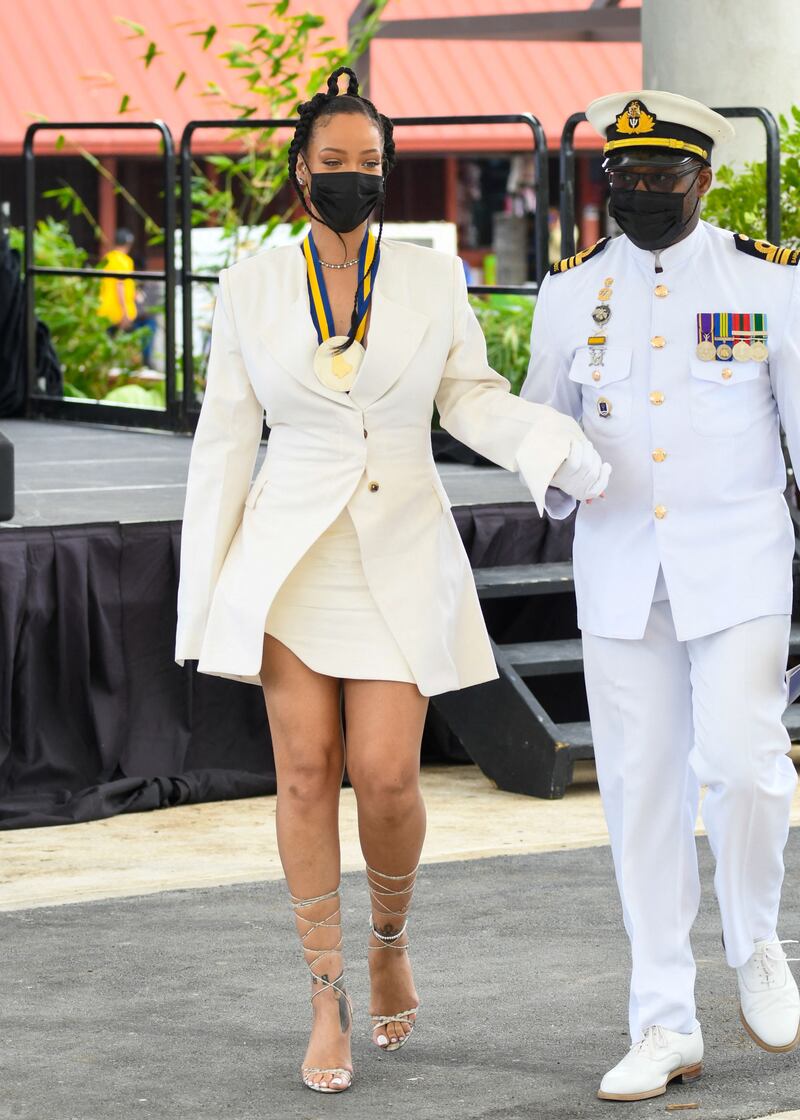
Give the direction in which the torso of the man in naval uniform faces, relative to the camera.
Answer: toward the camera

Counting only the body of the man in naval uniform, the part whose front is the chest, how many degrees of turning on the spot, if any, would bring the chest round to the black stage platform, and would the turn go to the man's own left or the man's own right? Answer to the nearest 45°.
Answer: approximately 135° to the man's own right

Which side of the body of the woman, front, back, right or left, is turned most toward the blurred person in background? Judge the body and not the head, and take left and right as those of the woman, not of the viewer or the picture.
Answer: back

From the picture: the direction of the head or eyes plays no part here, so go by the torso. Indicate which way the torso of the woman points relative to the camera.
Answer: toward the camera

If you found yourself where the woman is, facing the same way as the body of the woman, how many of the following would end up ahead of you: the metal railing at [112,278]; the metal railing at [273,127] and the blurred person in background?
0

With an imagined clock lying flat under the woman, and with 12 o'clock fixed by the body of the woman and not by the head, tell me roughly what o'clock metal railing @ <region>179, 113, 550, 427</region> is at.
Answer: The metal railing is roughly at 6 o'clock from the woman.

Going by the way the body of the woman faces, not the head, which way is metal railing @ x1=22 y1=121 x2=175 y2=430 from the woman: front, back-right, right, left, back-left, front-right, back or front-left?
back

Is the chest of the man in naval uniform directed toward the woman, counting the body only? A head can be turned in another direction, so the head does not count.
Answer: no

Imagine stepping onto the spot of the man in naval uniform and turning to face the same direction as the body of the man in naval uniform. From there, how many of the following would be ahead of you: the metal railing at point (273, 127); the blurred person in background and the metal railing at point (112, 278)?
0

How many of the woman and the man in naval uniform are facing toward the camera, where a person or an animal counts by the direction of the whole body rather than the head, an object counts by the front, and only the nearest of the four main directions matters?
2

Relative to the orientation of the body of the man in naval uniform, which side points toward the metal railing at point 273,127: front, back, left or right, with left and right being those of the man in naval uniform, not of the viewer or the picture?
back

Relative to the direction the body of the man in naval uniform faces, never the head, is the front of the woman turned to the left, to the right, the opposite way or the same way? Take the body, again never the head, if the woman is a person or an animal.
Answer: the same way

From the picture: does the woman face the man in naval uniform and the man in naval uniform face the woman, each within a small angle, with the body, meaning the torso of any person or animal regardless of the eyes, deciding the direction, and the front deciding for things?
no

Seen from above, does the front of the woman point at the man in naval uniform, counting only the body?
no
